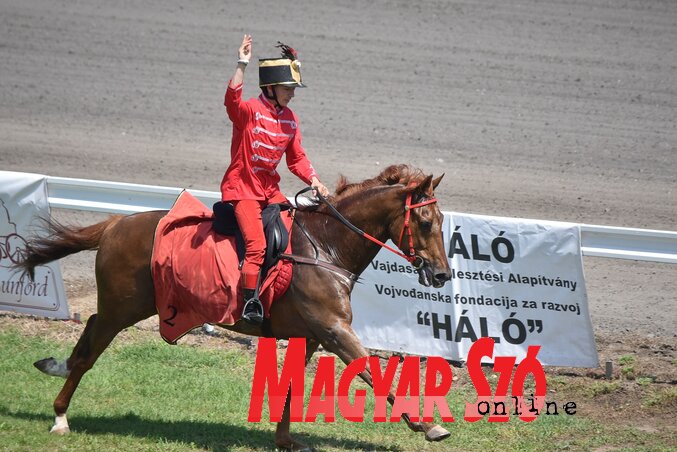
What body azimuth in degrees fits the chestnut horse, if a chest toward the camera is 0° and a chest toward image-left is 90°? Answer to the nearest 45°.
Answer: approximately 270°

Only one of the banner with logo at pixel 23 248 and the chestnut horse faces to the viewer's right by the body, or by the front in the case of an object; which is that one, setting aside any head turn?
the chestnut horse

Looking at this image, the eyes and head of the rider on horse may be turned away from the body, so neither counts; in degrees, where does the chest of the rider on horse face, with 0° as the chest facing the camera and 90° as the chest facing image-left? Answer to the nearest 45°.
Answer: approximately 315°

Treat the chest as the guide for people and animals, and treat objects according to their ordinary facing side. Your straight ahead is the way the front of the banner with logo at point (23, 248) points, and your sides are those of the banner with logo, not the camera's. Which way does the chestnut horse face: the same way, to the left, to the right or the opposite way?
to the left

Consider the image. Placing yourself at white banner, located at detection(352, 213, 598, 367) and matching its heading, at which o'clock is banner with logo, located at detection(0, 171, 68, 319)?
The banner with logo is roughly at 3 o'clock from the white banner.

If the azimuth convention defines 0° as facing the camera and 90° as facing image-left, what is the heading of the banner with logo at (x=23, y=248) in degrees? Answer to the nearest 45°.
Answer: approximately 0°

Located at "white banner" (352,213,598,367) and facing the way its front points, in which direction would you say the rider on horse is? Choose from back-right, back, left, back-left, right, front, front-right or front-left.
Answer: front-right

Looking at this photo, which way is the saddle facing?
to the viewer's right

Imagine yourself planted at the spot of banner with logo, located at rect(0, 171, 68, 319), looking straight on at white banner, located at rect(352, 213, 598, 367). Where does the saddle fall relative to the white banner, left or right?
right

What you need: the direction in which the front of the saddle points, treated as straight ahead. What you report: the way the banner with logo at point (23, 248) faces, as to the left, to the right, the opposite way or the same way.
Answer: to the right

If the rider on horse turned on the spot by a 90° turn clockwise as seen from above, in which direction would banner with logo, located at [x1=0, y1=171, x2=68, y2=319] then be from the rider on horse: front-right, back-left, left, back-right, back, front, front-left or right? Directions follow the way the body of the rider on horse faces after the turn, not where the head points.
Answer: right

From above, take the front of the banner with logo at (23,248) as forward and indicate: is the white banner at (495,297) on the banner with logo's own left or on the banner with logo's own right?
on the banner with logo's own left
